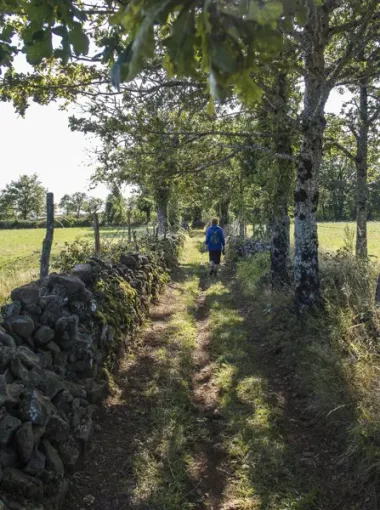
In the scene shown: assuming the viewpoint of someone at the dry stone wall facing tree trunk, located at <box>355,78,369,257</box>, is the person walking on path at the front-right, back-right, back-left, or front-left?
front-left

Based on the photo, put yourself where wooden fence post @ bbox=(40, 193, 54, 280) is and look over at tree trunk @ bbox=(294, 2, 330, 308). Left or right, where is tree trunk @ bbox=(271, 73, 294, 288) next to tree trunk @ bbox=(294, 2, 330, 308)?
left

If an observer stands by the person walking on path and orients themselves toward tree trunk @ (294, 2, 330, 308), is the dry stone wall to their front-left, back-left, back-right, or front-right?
front-right

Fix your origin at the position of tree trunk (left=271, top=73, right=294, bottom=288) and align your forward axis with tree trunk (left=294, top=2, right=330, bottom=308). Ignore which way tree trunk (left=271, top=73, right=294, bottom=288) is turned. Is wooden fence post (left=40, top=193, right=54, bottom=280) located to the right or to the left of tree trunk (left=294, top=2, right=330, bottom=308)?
right

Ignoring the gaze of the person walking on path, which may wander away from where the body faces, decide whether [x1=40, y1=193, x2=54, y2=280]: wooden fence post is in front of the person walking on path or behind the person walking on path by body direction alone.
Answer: behind

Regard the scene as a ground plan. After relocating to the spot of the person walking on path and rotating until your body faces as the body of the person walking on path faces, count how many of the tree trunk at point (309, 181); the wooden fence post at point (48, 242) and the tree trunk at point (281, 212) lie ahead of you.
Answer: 0

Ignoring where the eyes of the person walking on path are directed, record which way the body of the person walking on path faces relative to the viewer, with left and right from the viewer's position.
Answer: facing away from the viewer

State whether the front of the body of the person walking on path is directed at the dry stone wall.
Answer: no

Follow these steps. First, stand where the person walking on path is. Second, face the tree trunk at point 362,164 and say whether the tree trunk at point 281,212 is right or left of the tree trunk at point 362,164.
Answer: right

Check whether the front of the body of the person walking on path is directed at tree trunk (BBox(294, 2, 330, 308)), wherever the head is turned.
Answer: no

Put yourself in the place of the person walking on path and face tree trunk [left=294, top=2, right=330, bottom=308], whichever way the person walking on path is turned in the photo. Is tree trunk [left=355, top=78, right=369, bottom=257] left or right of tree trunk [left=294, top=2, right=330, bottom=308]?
left
